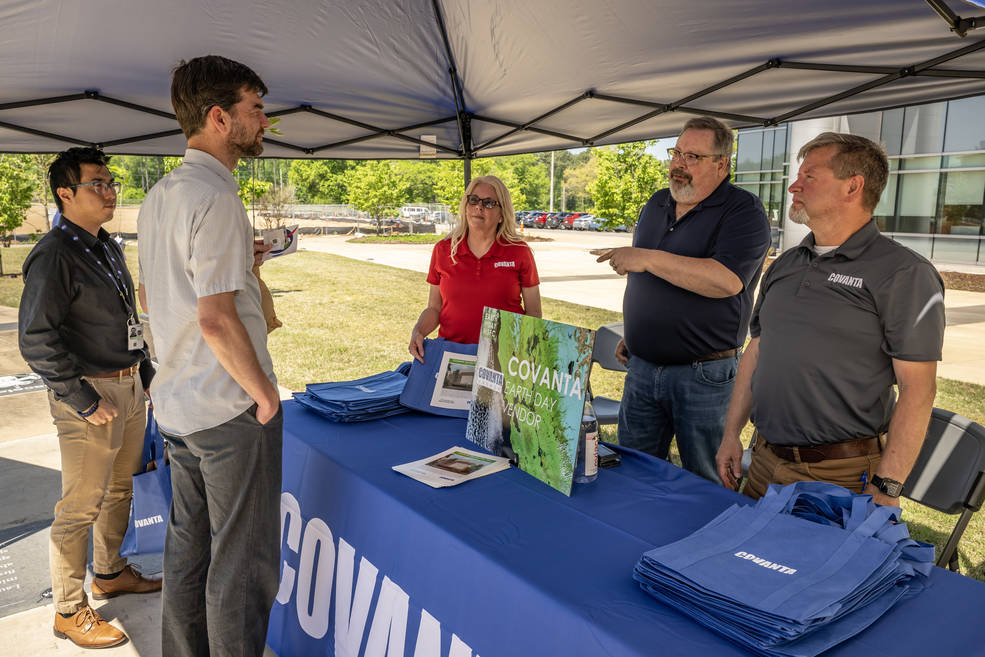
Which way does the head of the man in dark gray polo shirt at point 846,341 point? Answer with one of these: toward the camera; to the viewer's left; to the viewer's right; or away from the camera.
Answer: to the viewer's left

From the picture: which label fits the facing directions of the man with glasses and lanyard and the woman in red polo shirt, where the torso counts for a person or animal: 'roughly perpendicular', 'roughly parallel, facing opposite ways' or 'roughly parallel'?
roughly perpendicular

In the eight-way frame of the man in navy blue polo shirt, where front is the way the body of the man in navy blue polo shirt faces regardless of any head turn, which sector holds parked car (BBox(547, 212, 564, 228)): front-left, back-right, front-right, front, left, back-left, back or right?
back-right

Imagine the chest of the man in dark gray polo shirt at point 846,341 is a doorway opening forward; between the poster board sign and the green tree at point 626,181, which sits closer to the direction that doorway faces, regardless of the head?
the poster board sign

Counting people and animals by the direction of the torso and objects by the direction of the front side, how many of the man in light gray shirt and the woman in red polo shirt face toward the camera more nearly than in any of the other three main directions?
1

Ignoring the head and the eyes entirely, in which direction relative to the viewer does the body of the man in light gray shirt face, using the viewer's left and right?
facing away from the viewer and to the right of the viewer

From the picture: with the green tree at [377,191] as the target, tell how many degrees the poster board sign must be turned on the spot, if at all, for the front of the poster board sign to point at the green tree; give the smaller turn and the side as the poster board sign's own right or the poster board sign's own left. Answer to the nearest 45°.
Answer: approximately 135° to the poster board sign's own right

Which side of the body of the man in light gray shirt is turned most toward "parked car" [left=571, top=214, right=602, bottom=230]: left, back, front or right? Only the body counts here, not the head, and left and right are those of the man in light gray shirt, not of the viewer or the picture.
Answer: front

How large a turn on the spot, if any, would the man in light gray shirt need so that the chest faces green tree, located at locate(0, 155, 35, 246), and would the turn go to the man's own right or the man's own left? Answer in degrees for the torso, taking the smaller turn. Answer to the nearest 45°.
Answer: approximately 45° to the man's own left

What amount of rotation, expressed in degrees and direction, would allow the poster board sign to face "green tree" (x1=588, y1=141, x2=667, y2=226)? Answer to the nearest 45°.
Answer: approximately 135° to its right

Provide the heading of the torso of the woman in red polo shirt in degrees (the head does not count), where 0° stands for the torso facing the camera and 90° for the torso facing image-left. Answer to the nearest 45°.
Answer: approximately 0°

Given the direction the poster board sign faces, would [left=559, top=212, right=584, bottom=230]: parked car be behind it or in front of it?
behind
